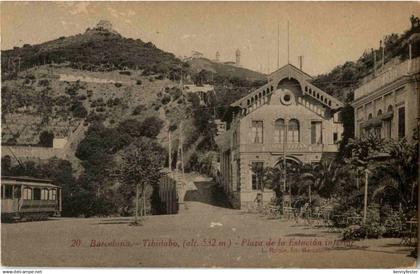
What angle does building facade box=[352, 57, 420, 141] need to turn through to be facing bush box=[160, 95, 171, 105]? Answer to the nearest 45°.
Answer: approximately 45° to its right

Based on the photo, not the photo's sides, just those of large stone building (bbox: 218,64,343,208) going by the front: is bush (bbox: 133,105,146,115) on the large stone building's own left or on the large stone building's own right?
on the large stone building's own right

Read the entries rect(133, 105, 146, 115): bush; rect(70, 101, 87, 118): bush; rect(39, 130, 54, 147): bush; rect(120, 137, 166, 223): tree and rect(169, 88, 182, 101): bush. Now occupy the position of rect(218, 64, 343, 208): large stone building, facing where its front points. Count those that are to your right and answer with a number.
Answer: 5

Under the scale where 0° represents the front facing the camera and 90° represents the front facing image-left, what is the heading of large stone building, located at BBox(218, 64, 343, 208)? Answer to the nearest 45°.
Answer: approximately 0°

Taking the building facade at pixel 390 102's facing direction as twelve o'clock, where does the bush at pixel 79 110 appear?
The bush is roughly at 1 o'clock from the building facade.

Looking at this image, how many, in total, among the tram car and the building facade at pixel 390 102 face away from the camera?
0
